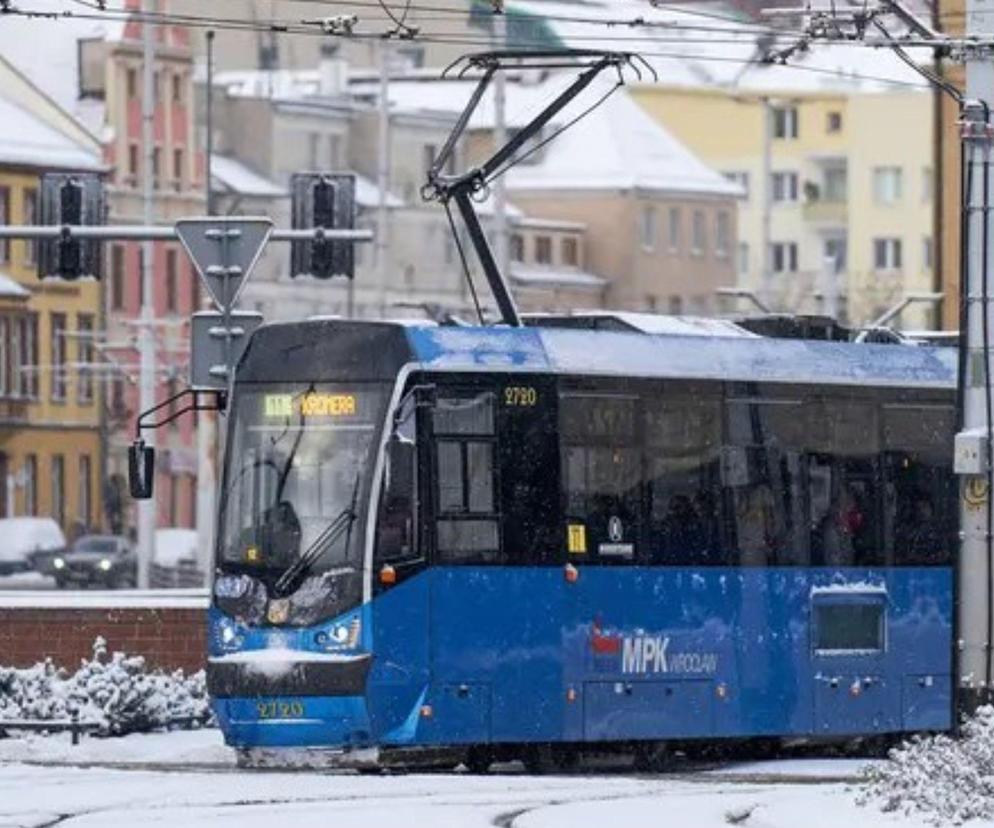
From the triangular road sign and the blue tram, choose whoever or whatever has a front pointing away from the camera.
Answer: the triangular road sign

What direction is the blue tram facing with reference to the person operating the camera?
facing the viewer and to the left of the viewer

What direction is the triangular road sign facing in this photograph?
away from the camera

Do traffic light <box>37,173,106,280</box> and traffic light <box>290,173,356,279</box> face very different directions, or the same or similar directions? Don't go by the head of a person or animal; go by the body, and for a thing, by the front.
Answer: same or similar directions
